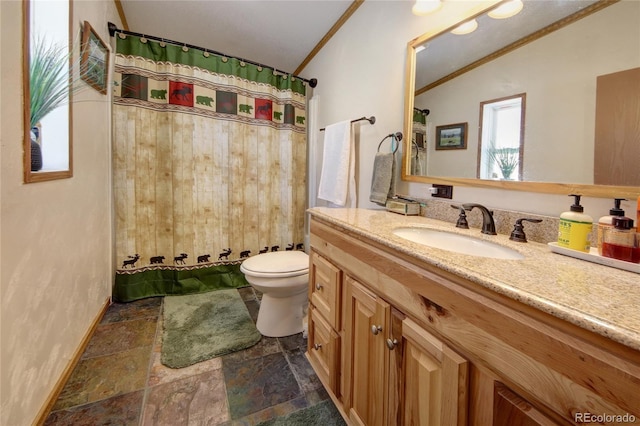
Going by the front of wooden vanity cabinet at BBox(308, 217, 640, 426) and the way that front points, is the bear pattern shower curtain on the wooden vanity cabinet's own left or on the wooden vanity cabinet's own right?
on the wooden vanity cabinet's own right

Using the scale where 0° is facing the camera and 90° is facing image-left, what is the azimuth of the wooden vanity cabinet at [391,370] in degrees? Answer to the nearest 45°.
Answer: approximately 45°

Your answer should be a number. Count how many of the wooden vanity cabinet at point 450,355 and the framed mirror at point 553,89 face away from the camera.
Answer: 0

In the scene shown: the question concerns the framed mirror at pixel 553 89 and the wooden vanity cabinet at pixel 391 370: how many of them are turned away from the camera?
0

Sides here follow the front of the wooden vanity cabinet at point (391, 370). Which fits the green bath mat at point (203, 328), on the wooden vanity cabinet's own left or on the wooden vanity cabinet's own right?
on the wooden vanity cabinet's own right
